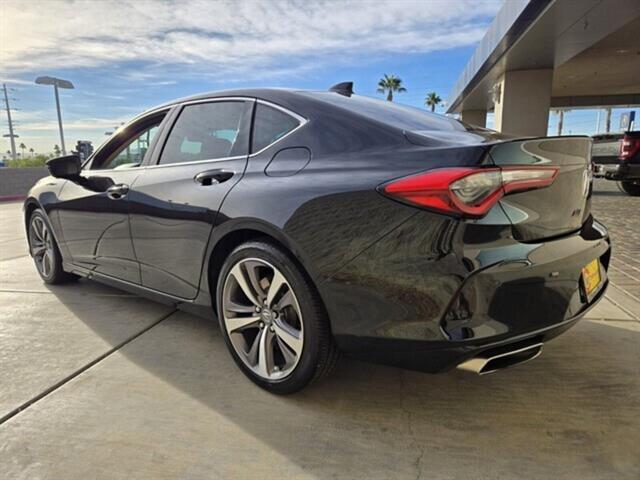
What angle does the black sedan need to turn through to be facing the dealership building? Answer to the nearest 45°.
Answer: approximately 90° to its right

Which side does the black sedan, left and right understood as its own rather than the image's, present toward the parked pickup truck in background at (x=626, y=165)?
right

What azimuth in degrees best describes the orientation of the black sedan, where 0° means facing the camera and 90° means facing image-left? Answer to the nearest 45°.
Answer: approximately 135°

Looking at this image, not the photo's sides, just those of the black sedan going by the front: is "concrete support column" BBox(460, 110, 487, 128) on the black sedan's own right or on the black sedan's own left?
on the black sedan's own right
